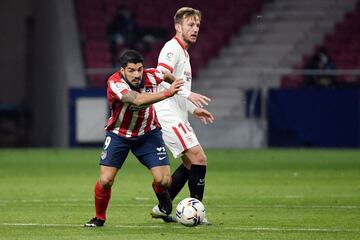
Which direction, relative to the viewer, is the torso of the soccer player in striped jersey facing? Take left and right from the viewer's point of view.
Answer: facing the viewer
